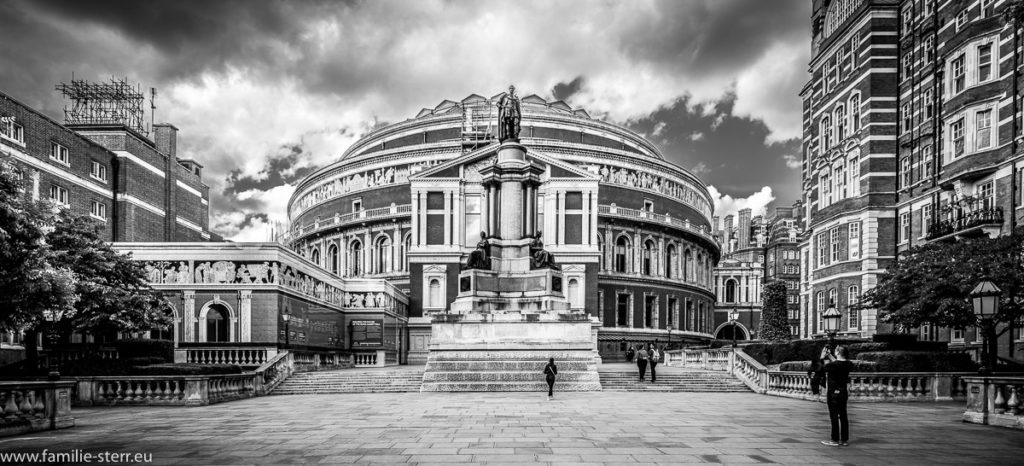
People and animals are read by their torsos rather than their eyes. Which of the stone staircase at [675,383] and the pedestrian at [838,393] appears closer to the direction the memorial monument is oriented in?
the pedestrian

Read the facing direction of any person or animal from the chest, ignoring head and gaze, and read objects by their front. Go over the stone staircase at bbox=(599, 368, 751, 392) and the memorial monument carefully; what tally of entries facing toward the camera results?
2

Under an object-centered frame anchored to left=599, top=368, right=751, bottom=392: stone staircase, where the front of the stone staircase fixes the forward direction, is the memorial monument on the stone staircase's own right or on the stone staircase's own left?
on the stone staircase's own right

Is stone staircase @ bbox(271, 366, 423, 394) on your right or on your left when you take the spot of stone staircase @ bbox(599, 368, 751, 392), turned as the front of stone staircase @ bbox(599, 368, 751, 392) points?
on your right

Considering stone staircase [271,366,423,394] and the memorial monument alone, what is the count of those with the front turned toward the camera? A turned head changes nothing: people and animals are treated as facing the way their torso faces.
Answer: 2
